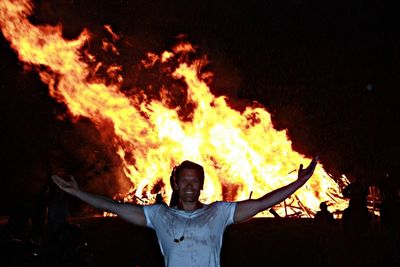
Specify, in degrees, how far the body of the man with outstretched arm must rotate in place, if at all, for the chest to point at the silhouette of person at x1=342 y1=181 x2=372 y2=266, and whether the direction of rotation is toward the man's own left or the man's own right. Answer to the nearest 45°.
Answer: approximately 135° to the man's own left

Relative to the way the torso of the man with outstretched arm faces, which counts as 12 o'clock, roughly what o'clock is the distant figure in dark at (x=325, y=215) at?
The distant figure in dark is roughly at 7 o'clock from the man with outstretched arm.

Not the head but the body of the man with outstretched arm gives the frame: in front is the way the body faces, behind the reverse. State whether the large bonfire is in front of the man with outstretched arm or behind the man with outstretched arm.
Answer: behind

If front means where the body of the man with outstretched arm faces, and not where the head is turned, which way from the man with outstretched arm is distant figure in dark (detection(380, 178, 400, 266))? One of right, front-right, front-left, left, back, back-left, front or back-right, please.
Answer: back-left

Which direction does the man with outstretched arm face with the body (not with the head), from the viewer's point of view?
toward the camera
